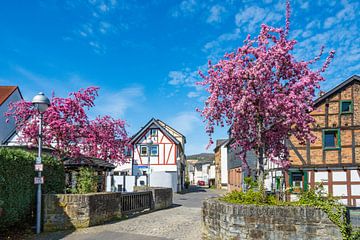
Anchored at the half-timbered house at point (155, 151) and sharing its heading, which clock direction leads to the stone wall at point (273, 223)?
The stone wall is roughly at 12 o'clock from the half-timbered house.

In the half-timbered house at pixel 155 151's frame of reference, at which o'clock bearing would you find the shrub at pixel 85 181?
The shrub is roughly at 12 o'clock from the half-timbered house.

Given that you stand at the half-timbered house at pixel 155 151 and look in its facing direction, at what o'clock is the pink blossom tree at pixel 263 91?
The pink blossom tree is roughly at 12 o'clock from the half-timbered house.

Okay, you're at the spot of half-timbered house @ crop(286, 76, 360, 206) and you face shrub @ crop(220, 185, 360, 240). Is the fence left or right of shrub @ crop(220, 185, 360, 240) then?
right

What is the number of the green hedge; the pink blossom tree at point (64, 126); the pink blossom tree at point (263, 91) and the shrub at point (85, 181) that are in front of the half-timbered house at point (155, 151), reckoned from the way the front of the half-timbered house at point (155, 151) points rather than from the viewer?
4

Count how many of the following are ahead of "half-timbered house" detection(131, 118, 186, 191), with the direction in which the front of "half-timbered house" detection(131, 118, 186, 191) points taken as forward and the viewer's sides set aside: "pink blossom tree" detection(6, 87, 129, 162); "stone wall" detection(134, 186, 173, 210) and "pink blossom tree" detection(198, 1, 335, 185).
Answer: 3

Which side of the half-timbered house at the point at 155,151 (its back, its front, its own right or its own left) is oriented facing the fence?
front

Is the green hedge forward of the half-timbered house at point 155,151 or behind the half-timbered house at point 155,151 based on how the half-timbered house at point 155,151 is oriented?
forward

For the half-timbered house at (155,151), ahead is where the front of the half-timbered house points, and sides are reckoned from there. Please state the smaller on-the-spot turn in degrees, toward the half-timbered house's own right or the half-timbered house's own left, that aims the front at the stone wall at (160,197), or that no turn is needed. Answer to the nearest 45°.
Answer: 0° — it already faces it

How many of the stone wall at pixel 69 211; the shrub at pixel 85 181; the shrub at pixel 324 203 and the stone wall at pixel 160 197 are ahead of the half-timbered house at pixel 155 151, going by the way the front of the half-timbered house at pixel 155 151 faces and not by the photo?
4

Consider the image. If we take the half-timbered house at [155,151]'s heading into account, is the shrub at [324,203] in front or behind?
in front

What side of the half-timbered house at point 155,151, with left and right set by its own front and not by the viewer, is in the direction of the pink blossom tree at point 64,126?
front

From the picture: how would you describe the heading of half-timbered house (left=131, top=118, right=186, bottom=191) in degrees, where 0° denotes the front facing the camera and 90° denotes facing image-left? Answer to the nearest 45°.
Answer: approximately 0°
